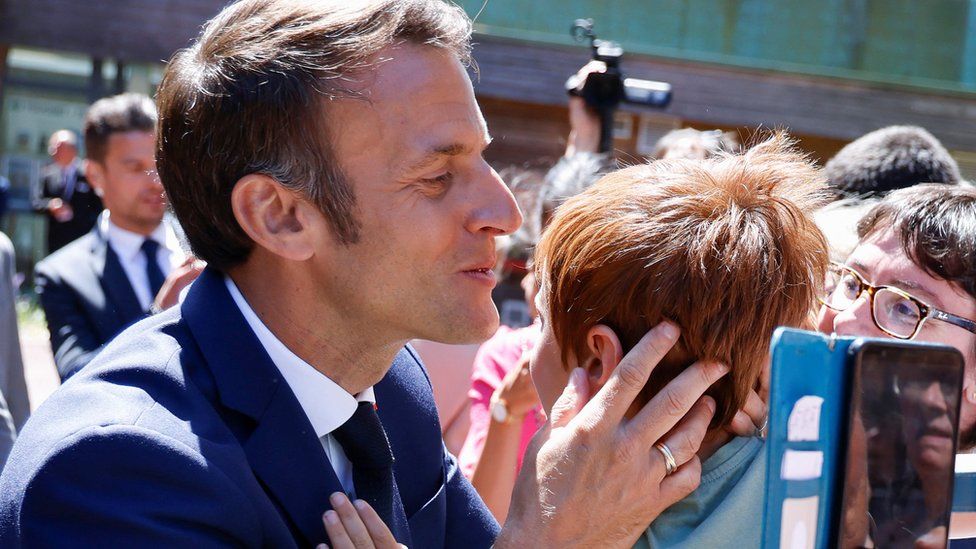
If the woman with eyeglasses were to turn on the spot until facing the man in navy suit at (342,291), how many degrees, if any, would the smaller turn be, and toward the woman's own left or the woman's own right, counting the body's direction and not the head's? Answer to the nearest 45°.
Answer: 0° — they already face them

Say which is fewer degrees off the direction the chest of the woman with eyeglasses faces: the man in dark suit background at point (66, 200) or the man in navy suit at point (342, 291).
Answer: the man in navy suit

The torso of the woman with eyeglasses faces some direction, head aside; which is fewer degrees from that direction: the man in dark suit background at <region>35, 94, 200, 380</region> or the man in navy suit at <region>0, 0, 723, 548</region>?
the man in navy suit

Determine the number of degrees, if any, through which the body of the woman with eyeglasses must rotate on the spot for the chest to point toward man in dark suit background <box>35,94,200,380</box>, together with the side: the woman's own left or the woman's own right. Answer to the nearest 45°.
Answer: approximately 45° to the woman's own right

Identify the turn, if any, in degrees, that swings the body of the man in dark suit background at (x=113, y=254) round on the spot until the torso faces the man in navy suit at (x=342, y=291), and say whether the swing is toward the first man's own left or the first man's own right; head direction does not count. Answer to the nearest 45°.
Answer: approximately 45° to the first man's own right

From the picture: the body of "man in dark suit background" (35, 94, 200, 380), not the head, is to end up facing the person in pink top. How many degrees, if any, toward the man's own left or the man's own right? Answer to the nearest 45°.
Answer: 0° — they already face them

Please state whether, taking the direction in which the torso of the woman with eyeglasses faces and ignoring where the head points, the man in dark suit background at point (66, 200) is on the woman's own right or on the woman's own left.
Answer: on the woman's own right

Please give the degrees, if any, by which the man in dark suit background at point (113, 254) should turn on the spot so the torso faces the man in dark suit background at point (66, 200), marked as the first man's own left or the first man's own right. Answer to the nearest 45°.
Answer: approximately 135° to the first man's own left

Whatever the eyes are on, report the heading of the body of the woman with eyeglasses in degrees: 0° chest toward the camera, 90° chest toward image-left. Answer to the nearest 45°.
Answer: approximately 45°
